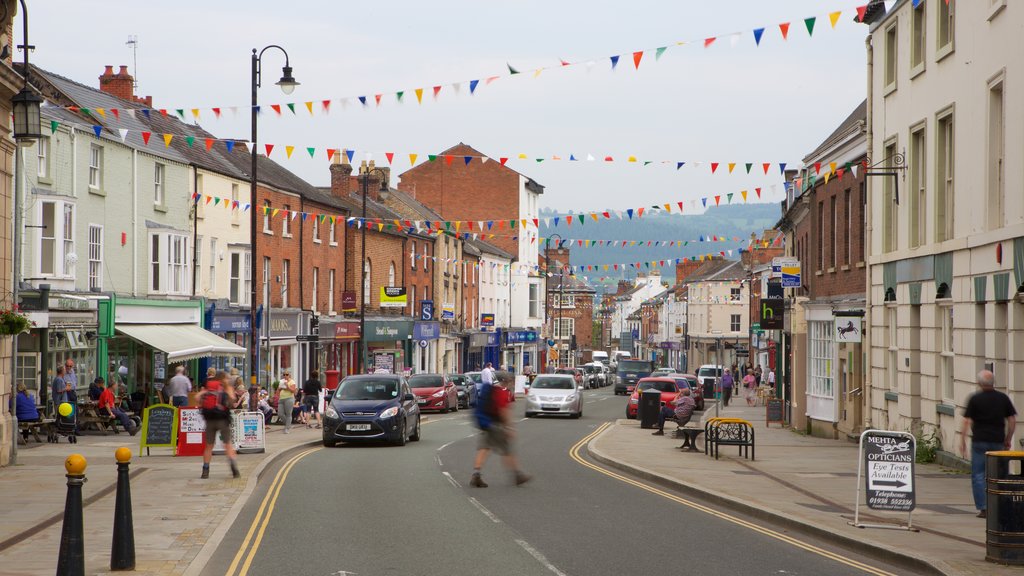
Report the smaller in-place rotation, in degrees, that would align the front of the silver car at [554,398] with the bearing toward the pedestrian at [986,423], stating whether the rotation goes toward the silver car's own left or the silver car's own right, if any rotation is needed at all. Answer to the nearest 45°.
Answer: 0° — it already faces them

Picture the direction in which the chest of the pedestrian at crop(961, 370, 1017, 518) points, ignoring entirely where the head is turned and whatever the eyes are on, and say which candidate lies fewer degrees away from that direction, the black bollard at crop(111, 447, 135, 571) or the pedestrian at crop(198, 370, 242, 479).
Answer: the pedestrian

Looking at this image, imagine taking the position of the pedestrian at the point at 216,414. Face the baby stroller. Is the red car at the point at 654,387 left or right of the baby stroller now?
right

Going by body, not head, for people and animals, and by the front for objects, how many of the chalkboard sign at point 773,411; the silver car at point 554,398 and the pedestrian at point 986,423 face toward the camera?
2

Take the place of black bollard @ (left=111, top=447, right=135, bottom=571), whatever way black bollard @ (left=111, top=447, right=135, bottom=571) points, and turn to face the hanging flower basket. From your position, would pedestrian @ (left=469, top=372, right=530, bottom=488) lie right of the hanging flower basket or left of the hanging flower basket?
right

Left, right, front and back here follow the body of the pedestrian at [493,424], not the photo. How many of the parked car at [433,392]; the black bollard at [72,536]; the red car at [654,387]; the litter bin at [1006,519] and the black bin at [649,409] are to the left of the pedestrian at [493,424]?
3

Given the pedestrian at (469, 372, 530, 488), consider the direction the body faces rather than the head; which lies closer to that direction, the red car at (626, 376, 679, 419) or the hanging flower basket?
the red car

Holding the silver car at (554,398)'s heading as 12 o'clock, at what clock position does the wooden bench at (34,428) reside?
The wooden bench is roughly at 1 o'clock from the silver car.

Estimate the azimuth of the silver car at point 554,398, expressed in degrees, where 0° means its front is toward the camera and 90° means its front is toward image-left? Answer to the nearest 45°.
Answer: approximately 0°

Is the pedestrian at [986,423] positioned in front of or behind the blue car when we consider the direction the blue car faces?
in front
